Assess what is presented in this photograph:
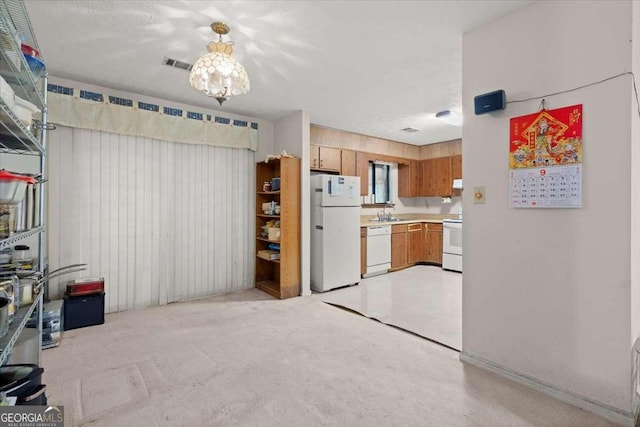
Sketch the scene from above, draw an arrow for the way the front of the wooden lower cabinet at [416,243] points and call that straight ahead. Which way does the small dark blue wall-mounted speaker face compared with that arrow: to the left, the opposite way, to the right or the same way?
to the right

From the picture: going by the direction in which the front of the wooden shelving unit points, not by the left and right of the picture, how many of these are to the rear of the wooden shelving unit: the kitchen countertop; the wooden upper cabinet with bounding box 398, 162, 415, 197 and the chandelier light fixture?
2

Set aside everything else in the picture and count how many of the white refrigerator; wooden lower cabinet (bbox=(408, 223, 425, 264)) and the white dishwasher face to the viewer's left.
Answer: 0

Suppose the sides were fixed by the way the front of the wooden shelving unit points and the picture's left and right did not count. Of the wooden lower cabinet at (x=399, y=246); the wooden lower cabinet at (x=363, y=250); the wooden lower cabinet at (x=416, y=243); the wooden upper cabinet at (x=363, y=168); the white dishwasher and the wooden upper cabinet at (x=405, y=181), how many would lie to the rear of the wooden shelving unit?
6

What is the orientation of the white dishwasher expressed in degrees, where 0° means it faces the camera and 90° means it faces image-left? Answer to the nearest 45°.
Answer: approximately 315°

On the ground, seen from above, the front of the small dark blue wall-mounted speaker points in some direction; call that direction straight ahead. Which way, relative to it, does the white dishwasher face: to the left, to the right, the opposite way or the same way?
to the left

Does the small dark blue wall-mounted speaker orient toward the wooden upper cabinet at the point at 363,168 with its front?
no

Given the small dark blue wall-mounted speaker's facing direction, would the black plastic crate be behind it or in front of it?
in front

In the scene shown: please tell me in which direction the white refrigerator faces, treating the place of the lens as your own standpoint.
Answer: facing the viewer and to the right of the viewer

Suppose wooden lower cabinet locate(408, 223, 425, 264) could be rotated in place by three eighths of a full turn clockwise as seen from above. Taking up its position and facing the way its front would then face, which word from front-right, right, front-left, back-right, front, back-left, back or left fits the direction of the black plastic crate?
front-left

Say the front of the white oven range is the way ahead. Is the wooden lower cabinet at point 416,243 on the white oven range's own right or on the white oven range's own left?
on the white oven range's own right

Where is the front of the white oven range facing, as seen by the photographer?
facing the viewer and to the left of the viewer

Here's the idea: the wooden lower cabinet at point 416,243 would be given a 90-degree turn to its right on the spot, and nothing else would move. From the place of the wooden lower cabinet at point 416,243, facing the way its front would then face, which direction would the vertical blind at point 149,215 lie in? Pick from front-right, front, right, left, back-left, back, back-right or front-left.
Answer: front

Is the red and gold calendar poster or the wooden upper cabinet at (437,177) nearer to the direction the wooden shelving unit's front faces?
the red and gold calendar poster

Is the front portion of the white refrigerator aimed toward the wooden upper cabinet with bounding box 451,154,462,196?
no

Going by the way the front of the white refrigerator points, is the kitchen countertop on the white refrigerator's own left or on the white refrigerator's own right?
on the white refrigerator's own left

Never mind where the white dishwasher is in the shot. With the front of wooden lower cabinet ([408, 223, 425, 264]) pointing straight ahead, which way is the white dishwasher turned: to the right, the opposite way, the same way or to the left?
the same way

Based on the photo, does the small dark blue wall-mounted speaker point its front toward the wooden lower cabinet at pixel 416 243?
no
